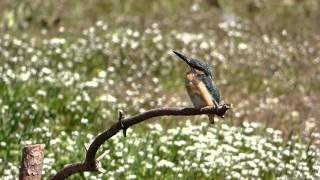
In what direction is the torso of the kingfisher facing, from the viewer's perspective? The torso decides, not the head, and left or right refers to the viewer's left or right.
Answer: facing the viewer and to the left of the viewer

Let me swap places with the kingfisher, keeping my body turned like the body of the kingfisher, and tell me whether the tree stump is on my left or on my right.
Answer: on my right
